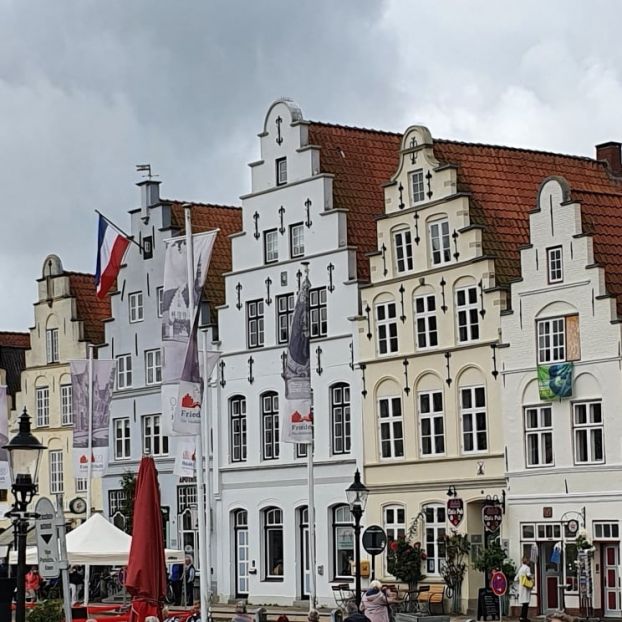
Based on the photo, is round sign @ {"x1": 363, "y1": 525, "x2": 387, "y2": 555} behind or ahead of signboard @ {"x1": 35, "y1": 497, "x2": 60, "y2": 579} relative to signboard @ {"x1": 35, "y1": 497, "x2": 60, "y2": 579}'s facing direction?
behind

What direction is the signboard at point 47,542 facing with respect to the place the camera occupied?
facing the viewer

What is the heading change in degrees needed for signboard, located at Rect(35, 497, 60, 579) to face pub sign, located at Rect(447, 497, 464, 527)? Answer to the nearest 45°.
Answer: approximately 135° to its left

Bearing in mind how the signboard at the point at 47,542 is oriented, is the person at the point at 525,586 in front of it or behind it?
behind

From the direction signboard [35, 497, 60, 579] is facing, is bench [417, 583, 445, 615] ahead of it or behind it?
behind

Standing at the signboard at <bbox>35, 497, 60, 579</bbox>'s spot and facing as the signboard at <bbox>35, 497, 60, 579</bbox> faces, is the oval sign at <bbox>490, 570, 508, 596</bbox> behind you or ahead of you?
behind

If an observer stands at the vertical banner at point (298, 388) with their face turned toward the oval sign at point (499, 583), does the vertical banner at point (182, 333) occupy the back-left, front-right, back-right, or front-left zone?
back-right

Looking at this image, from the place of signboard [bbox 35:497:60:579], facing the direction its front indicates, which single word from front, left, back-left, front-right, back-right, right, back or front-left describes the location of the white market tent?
back

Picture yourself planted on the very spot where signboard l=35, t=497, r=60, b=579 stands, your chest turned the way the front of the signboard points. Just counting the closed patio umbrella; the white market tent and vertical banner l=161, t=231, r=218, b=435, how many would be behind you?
3

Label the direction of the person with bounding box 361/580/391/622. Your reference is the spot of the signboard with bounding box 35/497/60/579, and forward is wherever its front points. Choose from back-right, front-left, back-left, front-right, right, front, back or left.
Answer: back-left

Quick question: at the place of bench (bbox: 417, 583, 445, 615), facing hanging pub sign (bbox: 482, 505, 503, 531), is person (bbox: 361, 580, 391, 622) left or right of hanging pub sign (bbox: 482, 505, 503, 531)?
right
